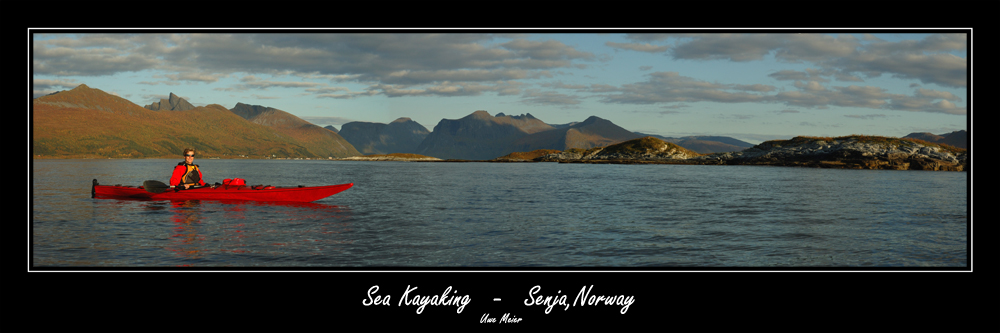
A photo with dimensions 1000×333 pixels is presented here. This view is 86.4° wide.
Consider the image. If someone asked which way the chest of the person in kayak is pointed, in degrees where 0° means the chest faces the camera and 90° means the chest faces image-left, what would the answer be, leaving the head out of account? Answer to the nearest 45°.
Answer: approximately 315°

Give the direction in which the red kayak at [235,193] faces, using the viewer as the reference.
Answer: facing to the right of the viewer
